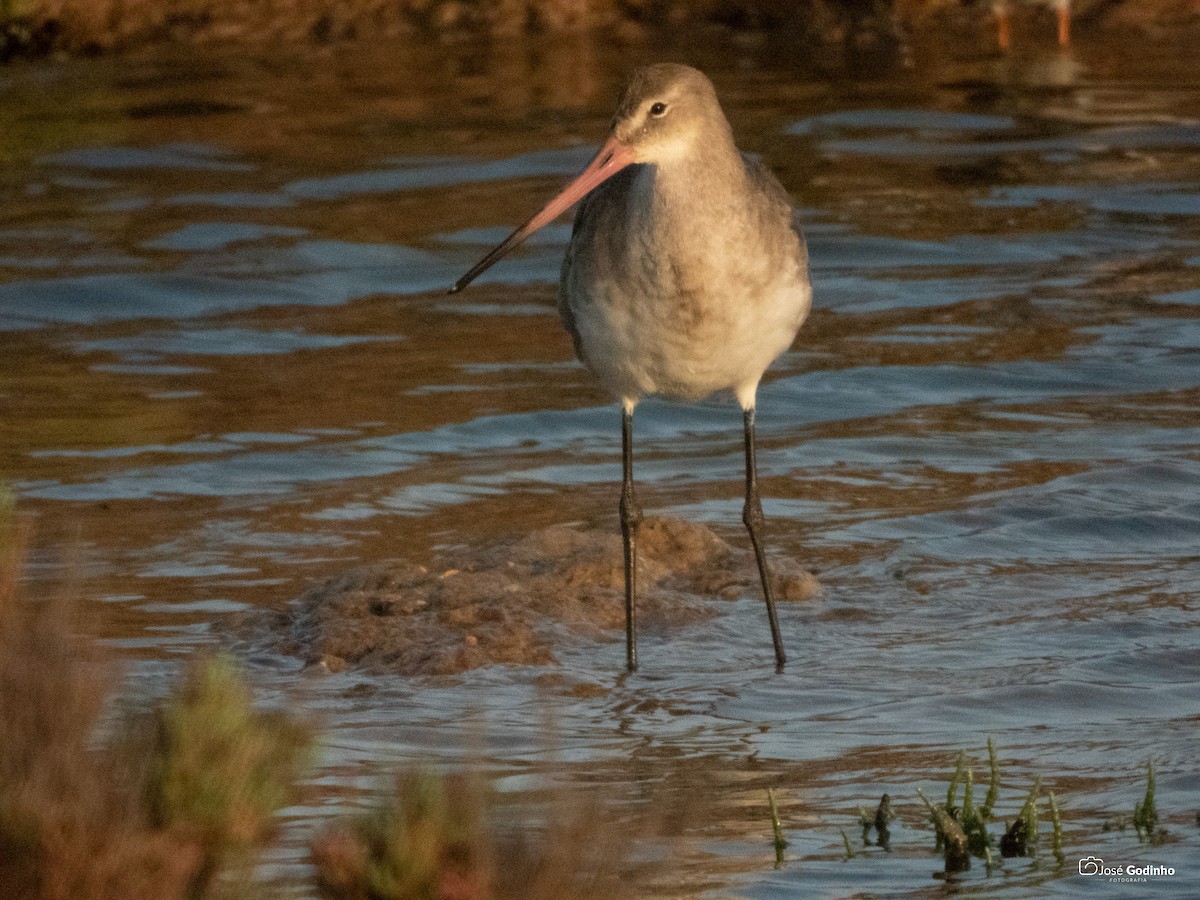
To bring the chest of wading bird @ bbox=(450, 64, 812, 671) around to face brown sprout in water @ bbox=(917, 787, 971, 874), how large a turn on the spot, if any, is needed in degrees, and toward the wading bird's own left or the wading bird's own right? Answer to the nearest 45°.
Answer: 0° — it already faces it

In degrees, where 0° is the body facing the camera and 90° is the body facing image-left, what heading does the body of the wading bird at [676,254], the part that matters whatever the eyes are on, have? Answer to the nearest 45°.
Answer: approximately 0°

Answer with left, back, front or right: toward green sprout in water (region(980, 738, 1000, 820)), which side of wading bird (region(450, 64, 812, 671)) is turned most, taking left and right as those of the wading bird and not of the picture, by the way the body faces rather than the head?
front

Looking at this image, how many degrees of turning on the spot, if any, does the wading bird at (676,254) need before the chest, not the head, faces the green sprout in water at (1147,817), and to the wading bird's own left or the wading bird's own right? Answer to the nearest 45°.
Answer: approximately 45° to the wading bird's own left

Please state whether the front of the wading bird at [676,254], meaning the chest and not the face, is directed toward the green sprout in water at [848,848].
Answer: yes

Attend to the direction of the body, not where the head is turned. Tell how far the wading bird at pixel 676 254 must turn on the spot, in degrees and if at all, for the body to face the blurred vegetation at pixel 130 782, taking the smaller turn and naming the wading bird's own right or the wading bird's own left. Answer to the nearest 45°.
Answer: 0° — it already faces it

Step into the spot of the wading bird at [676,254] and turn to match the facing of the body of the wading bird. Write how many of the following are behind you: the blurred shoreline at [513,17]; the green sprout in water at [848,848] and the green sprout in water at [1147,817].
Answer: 1

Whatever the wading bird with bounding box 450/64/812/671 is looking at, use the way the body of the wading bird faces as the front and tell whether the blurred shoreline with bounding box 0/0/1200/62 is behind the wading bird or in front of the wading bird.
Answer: behind

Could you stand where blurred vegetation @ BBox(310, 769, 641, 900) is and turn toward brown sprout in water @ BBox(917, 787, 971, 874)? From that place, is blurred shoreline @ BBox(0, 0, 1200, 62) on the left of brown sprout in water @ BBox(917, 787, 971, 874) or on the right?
left

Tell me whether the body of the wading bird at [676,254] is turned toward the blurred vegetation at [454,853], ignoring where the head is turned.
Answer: yes

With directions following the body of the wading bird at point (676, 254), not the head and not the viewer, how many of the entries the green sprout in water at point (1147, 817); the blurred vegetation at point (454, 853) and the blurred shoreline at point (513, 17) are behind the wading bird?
1
